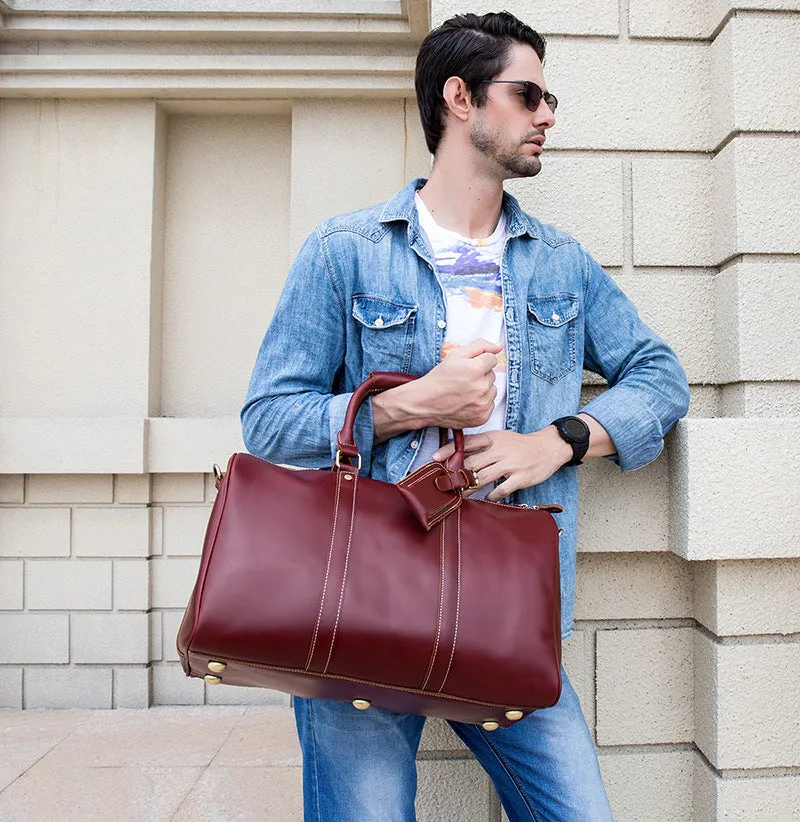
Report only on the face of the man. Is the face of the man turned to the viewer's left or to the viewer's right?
to the viewer's right

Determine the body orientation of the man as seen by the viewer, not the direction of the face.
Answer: toward the camera
